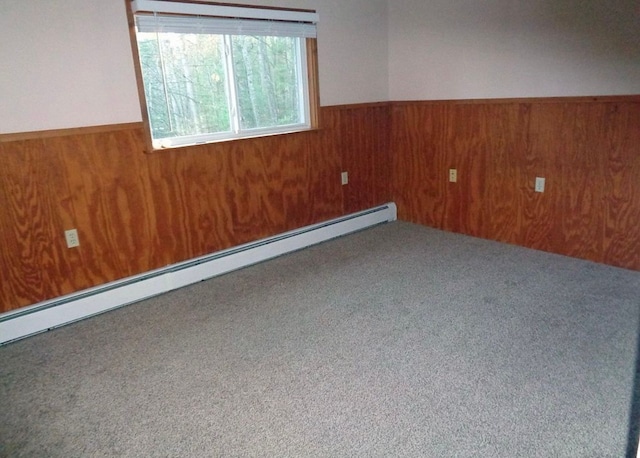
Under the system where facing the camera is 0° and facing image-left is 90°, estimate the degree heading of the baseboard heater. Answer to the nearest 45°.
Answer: approximately 315°

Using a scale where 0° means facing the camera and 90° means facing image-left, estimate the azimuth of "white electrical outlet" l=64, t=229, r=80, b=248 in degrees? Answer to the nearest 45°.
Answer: approximately 0°

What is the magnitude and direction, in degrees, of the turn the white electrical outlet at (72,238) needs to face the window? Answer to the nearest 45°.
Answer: approximately 90° to its left

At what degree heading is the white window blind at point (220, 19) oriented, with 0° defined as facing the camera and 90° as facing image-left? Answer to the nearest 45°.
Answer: approximately 315°
